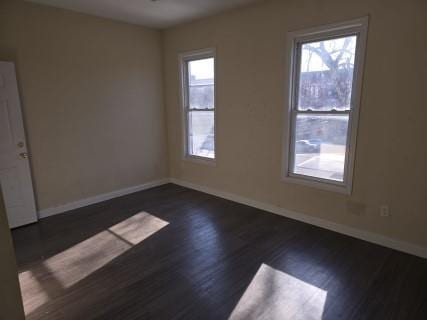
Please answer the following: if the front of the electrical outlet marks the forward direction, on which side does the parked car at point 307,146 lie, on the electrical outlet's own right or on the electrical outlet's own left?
on the electrical outlet's own right

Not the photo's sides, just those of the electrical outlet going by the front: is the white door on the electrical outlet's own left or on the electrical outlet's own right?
on the electrical outlet's own right

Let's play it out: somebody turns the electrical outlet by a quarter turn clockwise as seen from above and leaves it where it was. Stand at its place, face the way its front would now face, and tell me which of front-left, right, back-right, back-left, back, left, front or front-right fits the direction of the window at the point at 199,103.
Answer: front

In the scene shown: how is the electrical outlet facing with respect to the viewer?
toward the camera

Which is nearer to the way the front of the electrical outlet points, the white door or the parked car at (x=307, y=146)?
the white door
